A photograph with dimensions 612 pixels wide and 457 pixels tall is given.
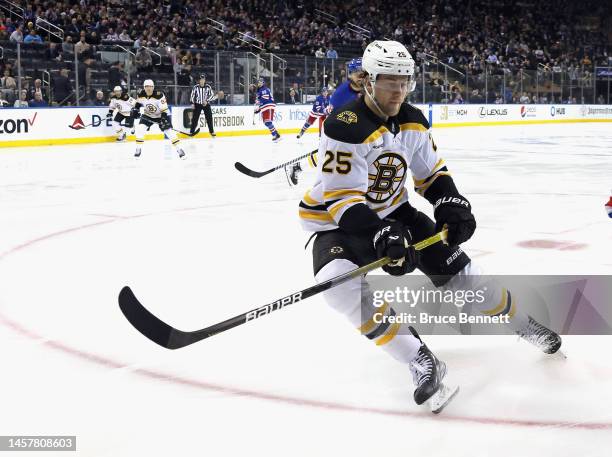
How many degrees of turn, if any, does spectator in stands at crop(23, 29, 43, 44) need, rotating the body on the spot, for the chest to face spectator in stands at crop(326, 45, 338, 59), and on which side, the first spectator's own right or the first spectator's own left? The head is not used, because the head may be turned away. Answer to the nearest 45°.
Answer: approximately 135° to the first spectator's own left

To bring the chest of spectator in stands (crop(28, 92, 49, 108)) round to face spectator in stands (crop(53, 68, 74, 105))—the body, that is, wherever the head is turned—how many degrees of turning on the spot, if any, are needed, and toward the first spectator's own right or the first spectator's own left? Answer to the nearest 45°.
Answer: approximately 135° to the first spectator's own left

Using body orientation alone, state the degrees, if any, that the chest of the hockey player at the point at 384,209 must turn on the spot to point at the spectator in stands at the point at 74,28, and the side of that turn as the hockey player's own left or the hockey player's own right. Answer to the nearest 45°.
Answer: approximately 180°

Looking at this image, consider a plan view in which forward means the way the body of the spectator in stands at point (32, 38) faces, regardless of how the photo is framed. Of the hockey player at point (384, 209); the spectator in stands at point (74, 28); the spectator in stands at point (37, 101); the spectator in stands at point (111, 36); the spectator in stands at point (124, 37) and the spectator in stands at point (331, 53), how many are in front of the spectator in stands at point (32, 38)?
2

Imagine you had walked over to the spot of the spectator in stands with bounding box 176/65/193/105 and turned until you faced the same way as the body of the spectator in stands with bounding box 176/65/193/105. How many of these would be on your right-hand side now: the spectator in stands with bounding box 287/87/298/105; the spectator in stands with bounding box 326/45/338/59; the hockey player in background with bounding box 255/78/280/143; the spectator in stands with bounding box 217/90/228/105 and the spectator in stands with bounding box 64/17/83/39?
1

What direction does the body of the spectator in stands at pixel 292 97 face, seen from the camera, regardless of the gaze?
toward the camera

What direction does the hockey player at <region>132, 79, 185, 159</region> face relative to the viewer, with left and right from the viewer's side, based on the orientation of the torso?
facing the viewer

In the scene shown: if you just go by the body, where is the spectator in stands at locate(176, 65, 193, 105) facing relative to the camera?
toward the camera

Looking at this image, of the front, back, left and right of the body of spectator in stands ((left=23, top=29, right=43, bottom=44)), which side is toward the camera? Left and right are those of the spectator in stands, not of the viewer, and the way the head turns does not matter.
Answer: front
